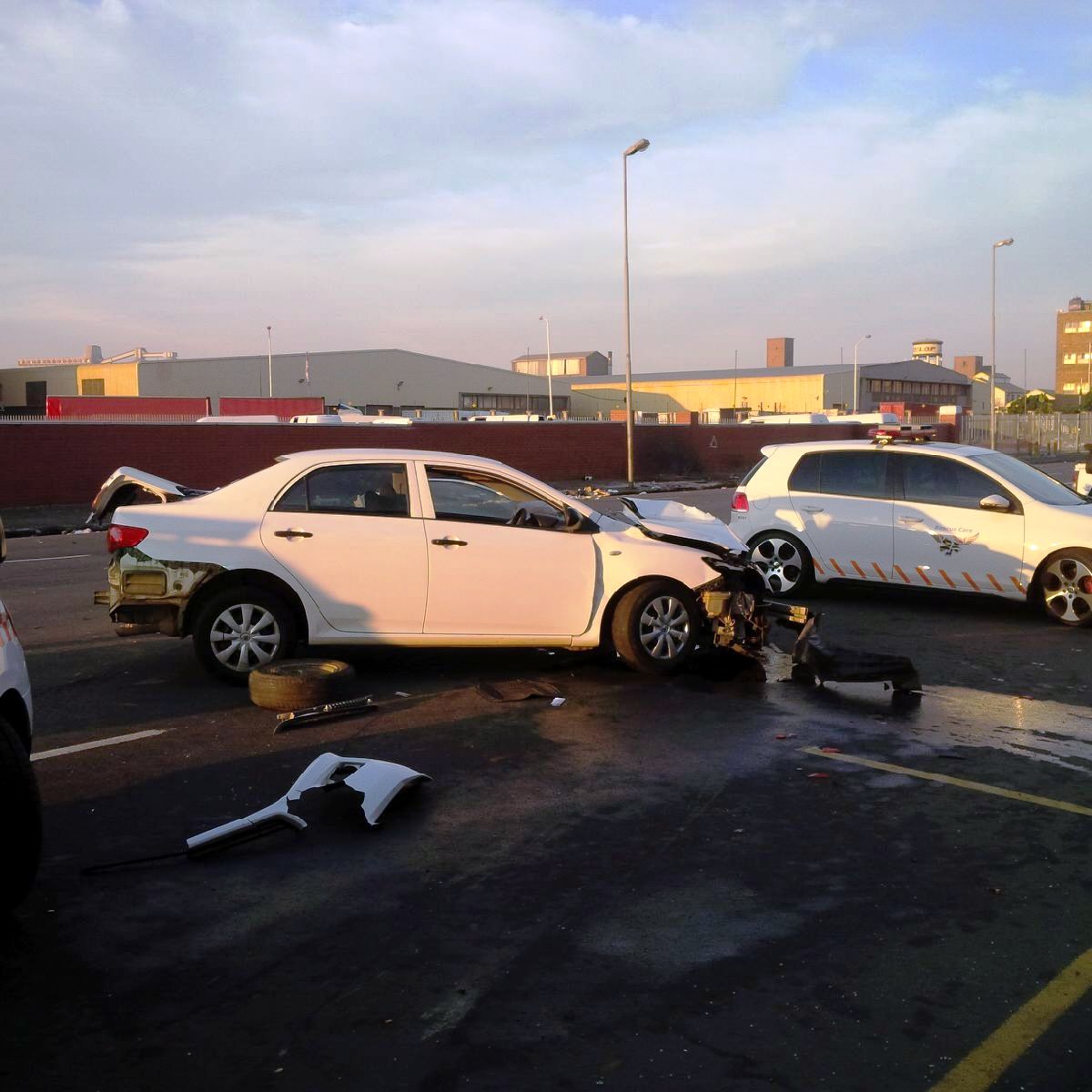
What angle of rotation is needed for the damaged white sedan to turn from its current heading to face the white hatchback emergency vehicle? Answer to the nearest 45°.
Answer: approximately 45° to its left

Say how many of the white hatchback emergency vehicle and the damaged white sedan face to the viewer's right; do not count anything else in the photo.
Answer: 2

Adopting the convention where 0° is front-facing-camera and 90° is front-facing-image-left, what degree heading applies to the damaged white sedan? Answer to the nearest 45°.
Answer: approximately 270°

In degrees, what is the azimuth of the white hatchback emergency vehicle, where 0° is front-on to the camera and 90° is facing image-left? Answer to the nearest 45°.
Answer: approximately 270°

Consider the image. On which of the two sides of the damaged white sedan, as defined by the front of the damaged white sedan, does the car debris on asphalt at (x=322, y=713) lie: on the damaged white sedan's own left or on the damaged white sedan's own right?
on the damaged white sedan's own right

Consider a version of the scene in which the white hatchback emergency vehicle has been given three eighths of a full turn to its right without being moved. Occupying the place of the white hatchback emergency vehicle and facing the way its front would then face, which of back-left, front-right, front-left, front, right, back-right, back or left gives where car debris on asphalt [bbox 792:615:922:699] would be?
front-left

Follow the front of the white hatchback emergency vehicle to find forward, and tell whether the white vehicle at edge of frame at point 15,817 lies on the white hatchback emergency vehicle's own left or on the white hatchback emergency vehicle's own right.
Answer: on the white hatchback emergency vehicle's own right

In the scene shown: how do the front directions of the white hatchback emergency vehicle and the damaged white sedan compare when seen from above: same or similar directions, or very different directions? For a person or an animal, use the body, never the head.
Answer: same or similar directions

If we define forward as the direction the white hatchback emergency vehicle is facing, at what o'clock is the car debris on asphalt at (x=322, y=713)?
The car debris on asphalt is roughly at 4 o'clock from the white hatchback emergency vehicle.

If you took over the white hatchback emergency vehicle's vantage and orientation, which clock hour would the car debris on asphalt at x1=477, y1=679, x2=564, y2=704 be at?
The car debris on asphalt is roughly at 4 o'clock from the white hatchback emergency vehicle.

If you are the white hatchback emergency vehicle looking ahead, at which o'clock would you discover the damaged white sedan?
The damaged white sedan is roughly at 4 o'clock from the white hatchback emergency vehicle.

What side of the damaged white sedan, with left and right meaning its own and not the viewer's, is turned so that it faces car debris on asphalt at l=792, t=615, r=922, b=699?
front
